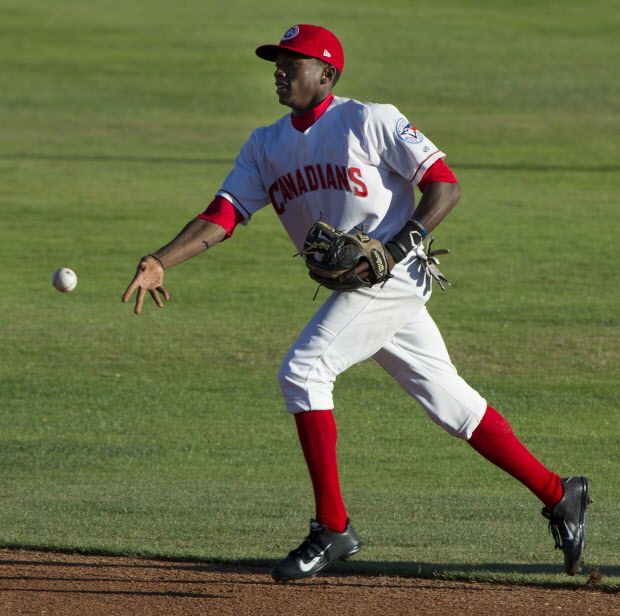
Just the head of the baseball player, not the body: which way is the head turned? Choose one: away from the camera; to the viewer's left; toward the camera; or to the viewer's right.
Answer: to the viewer's left

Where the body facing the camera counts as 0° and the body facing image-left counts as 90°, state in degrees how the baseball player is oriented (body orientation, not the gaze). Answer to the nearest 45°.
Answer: approximately 45°
